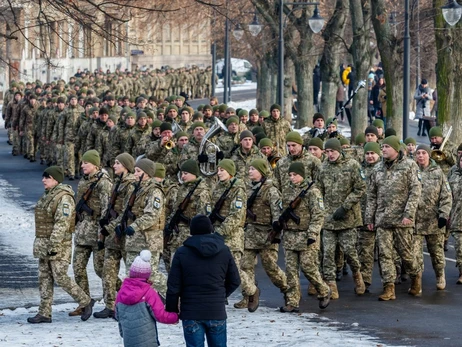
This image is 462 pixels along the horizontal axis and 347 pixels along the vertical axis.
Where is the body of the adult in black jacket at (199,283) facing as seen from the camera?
away from the camera

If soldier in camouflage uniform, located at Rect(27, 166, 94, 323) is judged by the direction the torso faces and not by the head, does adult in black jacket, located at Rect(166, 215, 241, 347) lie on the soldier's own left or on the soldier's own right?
on the soldier's own left

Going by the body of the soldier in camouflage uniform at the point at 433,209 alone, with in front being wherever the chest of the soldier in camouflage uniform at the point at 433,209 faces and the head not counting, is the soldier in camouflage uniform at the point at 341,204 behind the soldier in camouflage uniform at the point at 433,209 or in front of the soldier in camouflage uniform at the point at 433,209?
in front

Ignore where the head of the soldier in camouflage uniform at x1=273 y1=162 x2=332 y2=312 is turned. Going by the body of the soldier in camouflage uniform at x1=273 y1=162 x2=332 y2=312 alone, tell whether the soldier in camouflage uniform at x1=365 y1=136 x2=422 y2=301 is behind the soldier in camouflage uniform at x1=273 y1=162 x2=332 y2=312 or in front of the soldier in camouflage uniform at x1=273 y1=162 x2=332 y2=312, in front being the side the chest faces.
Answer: behind

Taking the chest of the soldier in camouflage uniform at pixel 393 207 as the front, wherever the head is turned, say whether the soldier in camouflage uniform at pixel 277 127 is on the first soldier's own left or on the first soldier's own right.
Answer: on the first soldier's own right

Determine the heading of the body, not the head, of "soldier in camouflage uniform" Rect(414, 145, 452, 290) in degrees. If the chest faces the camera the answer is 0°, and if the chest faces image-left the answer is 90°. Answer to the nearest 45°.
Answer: approximately 45°

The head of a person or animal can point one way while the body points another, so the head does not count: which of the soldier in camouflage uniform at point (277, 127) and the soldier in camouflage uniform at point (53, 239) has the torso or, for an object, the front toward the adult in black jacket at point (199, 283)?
the soldier in camouflage uniform at point (277, 127)

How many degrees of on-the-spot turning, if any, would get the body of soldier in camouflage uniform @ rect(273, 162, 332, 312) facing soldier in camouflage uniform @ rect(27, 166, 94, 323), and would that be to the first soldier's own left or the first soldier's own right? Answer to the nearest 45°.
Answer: approximately 45° to the first soldier's own right

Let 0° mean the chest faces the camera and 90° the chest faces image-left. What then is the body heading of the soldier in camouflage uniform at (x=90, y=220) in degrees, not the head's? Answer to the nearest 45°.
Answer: approximately 45°

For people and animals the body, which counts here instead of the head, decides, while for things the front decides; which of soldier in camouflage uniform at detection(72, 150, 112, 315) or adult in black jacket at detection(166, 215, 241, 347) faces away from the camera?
the adult in black jacket

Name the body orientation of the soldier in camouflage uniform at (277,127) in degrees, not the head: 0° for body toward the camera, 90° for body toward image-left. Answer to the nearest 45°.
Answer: approximately 0°

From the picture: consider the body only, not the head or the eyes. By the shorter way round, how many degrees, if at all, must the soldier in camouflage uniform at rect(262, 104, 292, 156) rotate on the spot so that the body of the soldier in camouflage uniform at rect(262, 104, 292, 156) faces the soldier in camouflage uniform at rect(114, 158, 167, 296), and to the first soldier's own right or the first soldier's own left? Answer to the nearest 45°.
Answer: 0° — they already face them
